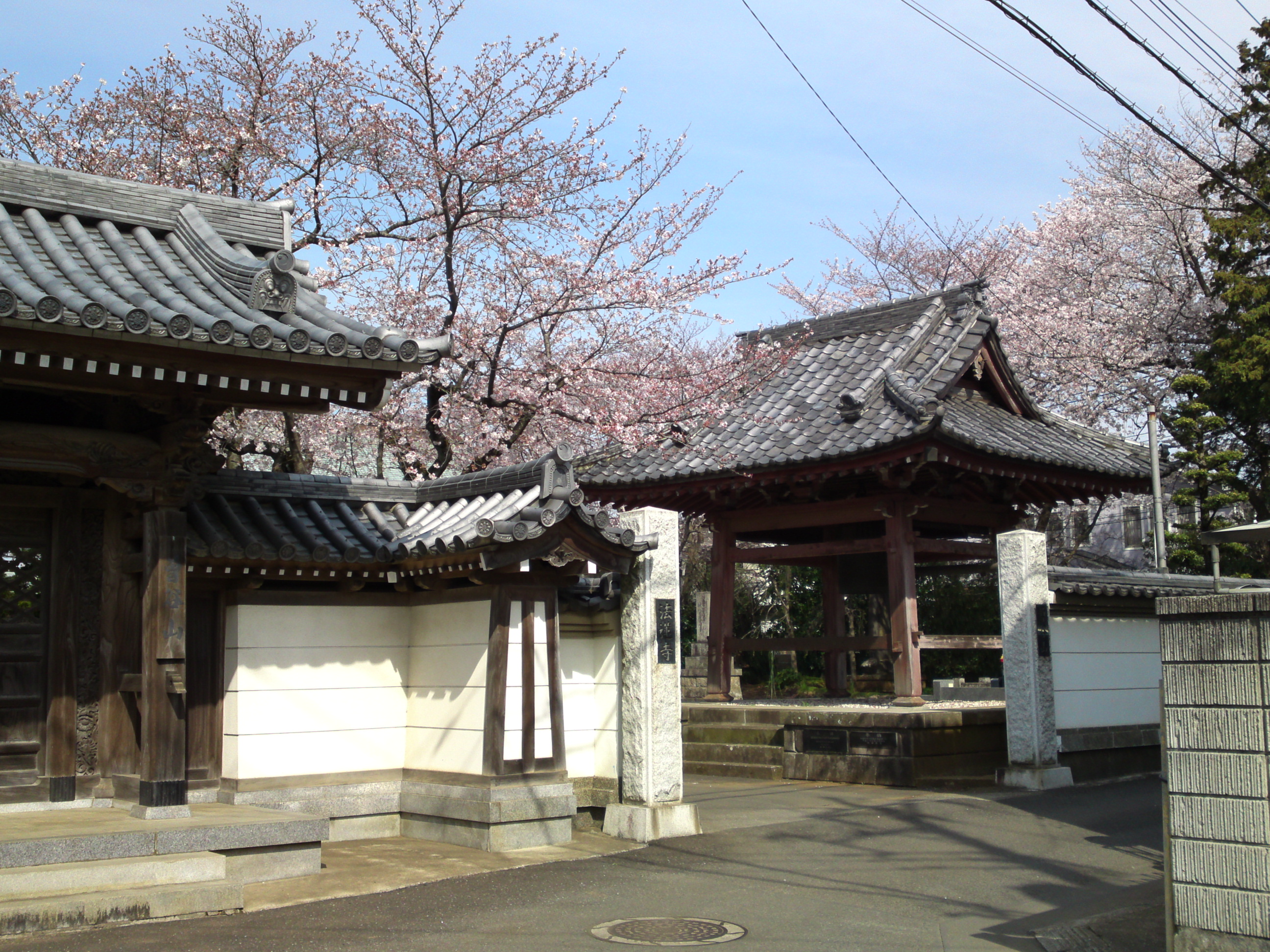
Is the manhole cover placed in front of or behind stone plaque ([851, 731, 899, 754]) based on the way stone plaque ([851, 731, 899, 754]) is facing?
in front

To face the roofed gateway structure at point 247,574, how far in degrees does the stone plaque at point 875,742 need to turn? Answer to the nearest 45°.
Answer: approximately 45° to its right

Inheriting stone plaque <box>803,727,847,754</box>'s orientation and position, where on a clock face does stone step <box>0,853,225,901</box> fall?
The stone step is roughly at 1 o'clock from the stone plaque.

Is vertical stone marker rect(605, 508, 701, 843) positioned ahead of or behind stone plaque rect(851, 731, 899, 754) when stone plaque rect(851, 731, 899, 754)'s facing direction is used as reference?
ahead

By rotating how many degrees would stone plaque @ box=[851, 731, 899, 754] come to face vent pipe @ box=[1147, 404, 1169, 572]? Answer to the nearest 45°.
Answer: approximately 135° to its left

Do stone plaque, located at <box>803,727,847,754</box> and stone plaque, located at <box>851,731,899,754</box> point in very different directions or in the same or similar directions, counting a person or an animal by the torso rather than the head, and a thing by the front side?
same or similar directions

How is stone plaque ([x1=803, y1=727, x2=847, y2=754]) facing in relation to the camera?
toward the camera

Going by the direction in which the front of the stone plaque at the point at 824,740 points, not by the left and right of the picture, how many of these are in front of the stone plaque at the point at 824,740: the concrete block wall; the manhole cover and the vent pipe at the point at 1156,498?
2

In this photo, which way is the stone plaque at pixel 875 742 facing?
toward the camera

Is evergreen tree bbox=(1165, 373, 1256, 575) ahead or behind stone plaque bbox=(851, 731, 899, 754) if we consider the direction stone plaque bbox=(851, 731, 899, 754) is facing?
behind

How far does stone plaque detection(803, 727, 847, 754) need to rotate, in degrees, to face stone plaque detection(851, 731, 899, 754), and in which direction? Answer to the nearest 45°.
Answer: approximately 45° to its left

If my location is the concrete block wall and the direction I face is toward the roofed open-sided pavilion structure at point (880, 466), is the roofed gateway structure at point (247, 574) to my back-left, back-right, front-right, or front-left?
front-left

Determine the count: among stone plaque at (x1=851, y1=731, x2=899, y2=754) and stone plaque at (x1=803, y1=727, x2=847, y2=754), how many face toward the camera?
2

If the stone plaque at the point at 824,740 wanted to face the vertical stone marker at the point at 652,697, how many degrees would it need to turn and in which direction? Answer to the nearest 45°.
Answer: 0° — it already faces it

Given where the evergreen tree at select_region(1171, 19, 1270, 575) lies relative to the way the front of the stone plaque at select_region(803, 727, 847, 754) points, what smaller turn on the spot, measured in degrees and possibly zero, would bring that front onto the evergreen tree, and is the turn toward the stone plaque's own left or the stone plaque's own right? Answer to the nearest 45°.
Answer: approximately 135° to the stone plaque's own left
